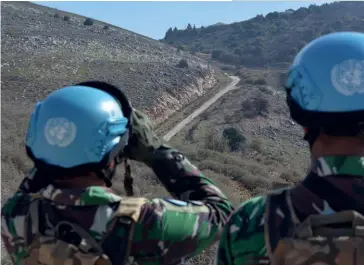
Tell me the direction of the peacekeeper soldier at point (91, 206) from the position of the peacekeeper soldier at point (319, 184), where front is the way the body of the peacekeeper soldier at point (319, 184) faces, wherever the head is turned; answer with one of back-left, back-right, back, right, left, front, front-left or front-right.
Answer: left

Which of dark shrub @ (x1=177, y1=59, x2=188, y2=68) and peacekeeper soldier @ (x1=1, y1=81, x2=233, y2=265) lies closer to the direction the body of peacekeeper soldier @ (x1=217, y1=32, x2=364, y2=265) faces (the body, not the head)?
the dark shrub

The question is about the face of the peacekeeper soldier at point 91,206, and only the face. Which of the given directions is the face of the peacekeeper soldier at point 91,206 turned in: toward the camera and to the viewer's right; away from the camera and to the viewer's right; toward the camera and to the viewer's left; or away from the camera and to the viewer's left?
away from the camera and to the viewer's right

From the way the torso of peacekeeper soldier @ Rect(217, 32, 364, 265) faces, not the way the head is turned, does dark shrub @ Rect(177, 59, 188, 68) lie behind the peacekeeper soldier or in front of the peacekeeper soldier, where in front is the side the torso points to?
in front

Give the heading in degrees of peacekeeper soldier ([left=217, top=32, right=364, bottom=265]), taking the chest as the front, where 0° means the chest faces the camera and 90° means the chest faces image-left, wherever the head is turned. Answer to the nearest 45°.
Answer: approximately 180°

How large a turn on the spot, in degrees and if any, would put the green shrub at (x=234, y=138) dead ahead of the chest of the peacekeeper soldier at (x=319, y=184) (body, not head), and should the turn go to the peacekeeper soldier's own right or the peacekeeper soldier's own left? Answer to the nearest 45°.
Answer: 0° — they already face it

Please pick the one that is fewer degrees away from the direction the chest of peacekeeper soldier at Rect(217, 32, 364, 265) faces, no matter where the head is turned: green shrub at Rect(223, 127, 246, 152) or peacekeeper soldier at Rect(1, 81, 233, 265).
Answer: the green shrub
